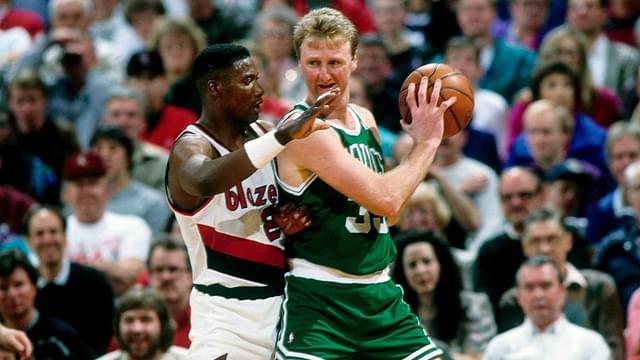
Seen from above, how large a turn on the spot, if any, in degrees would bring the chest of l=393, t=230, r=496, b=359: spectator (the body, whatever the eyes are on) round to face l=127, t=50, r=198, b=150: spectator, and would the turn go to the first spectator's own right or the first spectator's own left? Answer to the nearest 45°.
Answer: approximately 90° to the first spectator's own right

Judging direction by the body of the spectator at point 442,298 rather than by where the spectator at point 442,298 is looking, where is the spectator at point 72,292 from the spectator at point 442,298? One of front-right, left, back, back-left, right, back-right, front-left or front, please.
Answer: front-right

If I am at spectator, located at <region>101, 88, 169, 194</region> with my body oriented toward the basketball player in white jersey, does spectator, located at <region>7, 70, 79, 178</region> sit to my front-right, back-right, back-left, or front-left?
back-right

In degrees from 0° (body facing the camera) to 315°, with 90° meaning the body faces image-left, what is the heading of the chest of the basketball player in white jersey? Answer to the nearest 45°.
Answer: approximately 315°

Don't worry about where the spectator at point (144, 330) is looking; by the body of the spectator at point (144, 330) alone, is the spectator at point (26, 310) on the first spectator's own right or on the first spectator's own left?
on the first spectator's own right

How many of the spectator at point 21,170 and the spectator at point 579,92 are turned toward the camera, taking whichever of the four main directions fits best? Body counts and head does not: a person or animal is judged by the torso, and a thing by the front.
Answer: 2
